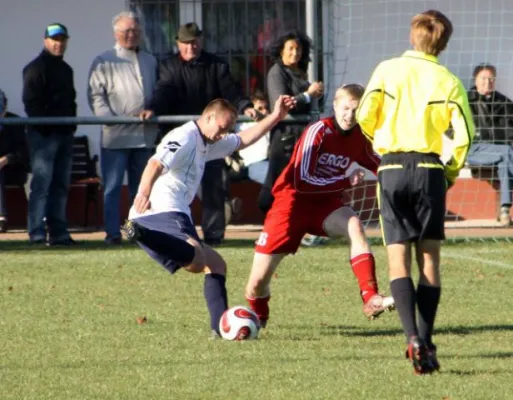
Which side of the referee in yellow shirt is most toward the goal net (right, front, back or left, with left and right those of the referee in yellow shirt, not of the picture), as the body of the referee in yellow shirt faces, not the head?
front

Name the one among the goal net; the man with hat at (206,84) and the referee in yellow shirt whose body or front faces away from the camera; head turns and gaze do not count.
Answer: the referee in yellow shirt

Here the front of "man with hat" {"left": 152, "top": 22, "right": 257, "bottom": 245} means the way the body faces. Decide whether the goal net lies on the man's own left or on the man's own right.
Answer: on the man's own left

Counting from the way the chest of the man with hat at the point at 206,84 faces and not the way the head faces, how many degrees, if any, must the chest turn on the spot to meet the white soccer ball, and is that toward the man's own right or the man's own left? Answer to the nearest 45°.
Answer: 0° — they already face it

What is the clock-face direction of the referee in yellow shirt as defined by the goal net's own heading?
The referee in yellow shirt is roughly at 12 o'clock from the goal net.

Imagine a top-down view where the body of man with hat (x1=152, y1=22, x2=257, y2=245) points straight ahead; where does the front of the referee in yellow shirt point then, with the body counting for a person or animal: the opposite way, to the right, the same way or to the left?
the opposite way

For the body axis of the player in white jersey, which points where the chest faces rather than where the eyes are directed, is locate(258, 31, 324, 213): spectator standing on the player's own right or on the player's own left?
on the player's own left

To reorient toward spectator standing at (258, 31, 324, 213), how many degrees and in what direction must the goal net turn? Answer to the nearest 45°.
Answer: approximately 45° to its right

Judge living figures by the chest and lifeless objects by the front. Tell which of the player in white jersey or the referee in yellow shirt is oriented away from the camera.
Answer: the referee in yellow shirt

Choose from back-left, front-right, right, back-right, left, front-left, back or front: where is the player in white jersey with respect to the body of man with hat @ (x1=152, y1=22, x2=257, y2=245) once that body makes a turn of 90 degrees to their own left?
right

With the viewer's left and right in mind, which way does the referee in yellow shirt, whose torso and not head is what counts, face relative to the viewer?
facing away from the viewer

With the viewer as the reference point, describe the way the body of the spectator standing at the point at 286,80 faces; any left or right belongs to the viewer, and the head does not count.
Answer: facing the viewer and to the right of the viewer
